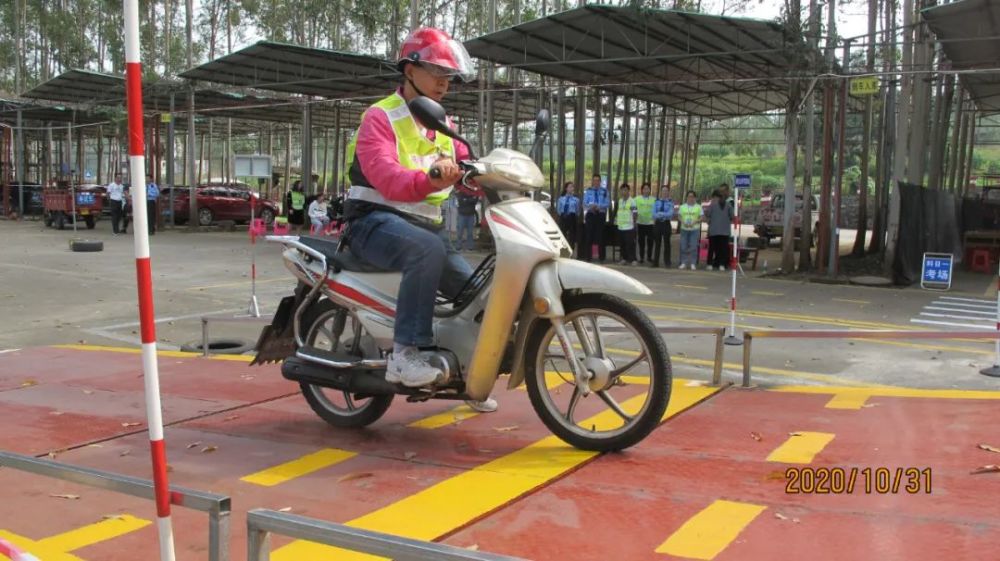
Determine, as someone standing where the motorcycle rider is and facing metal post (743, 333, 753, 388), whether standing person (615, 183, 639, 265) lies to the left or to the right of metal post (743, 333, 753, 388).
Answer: left

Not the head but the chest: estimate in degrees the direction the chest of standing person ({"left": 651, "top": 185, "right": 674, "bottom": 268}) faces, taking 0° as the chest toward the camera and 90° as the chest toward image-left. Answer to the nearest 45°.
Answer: approximately 0°

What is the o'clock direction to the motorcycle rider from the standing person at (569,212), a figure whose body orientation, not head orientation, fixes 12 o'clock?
The motorcycle rider is roughly at 12 o'clock from the standing person.

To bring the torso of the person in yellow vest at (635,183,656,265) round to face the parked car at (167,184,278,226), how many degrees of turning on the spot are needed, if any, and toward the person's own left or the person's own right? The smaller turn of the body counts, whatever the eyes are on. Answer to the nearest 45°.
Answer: approximately 135° to the person's own right

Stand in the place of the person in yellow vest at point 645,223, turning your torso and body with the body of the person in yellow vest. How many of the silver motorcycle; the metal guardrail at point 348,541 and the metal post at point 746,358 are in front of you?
3

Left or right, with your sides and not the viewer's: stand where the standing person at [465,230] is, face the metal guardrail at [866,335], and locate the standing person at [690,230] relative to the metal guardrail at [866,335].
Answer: left

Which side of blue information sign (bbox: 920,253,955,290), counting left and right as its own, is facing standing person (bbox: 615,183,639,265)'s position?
right

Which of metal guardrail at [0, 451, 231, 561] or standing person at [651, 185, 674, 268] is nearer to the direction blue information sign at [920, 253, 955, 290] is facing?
the metal guardrail
